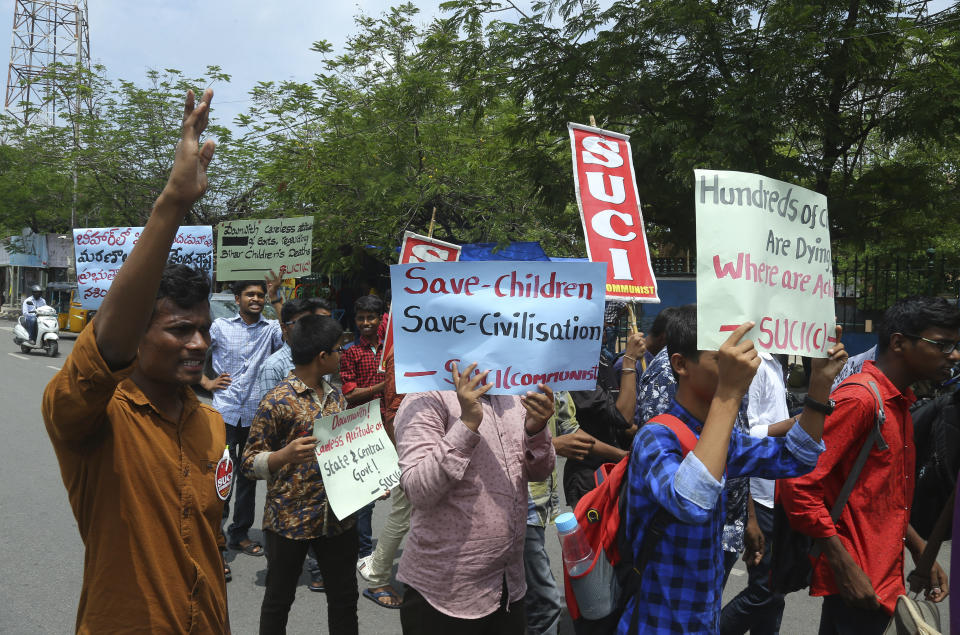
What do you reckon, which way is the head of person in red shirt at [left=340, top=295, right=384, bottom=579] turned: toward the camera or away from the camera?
toward the camera

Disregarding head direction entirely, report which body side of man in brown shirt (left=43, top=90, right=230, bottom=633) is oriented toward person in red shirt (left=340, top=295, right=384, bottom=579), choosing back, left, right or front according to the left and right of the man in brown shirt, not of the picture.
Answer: left

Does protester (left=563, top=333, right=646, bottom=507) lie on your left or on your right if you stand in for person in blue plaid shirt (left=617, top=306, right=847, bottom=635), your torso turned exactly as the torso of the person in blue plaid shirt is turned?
on your left

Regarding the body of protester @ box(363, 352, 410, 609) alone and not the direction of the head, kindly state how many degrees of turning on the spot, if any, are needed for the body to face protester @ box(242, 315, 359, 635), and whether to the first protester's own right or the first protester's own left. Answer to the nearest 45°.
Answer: approximately 45° to the first protester's own right

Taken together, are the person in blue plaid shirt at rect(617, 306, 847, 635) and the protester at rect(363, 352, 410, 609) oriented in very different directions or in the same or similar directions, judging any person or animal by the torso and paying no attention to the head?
same or similar directions

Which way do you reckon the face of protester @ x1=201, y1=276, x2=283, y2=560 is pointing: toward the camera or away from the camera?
toward the camera
